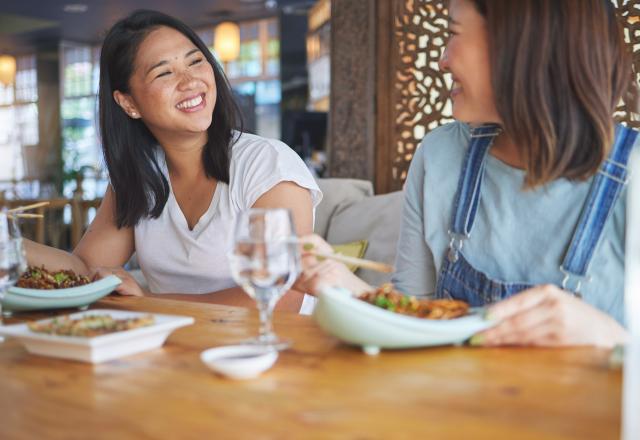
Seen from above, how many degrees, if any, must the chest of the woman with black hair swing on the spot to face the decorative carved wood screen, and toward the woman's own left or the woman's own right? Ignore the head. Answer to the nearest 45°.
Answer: approximately 135° to the woman's own left

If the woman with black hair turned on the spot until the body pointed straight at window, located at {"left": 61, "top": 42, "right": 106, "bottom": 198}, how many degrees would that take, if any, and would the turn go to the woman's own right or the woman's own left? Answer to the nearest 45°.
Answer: approximately 180°

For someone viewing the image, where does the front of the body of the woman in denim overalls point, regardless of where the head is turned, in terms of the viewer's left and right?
facing the viewer and to the left of the viewer

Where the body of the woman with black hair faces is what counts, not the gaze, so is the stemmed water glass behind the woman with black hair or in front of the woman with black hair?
in front

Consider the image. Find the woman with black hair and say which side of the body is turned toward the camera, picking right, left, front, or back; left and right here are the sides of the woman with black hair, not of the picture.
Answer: front

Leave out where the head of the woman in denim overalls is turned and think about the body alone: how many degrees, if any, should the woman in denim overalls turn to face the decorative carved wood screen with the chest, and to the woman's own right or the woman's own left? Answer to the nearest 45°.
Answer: approximately 135° to the woman's own right

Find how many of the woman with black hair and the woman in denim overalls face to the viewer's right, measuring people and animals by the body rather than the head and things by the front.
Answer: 0

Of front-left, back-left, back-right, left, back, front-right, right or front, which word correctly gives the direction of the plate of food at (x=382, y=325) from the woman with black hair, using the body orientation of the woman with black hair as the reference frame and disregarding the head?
front

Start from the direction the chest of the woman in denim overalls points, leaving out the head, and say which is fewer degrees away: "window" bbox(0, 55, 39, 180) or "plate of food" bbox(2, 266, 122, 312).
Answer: the plate of food

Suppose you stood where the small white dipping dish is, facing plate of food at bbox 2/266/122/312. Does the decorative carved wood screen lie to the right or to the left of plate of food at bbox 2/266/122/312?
right

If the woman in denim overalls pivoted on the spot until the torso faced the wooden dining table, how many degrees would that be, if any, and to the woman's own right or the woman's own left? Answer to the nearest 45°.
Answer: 0° — they already face it

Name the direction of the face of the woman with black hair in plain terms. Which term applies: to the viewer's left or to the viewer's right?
to the viewer's right

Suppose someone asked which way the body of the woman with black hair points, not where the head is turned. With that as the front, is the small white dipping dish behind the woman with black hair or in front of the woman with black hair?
in front

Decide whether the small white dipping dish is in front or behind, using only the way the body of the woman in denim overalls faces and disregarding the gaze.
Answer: in front

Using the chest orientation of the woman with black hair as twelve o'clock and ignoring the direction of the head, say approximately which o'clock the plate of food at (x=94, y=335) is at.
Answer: The plate of food is roughly at 12 o'clock from the woman with black hair.

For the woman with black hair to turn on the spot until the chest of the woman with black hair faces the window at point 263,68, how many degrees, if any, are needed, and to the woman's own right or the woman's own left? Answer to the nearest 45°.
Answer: approximately 180°
